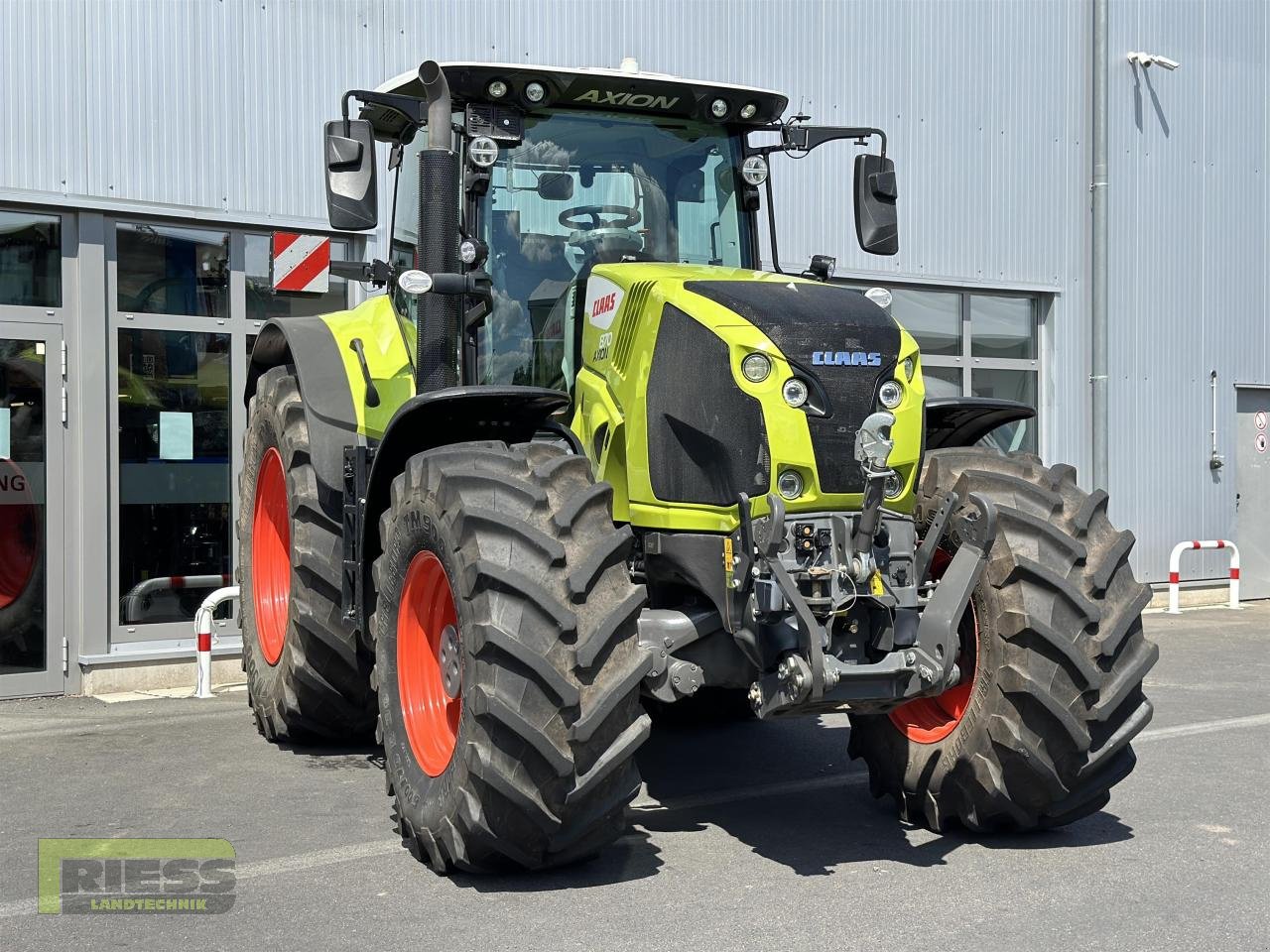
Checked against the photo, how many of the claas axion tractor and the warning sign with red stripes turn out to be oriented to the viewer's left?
0

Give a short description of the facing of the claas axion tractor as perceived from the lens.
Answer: facing the viewer and to the right of the viewer

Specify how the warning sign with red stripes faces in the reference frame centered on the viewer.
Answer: facing the viewer

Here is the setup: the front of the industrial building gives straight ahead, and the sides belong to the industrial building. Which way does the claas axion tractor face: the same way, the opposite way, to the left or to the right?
the same way

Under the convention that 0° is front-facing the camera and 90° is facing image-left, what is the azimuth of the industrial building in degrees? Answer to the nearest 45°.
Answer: approximately 315°

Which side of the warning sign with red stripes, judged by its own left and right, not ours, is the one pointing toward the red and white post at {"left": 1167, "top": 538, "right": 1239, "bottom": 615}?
left

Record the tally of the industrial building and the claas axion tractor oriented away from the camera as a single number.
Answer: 0

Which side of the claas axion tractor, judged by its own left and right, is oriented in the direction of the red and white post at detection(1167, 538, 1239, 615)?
left

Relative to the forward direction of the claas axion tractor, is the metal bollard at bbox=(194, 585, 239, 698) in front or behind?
behind
